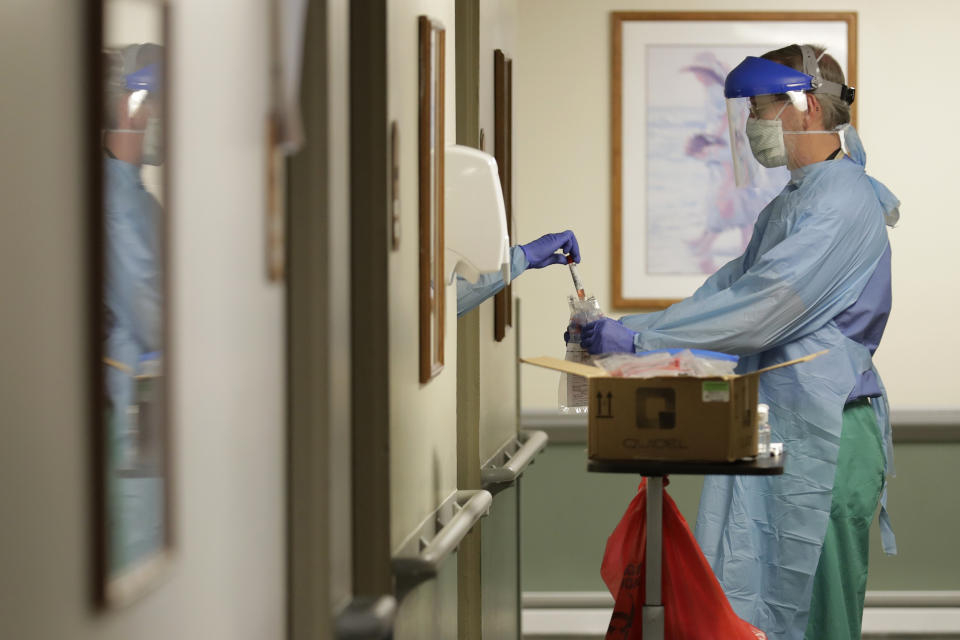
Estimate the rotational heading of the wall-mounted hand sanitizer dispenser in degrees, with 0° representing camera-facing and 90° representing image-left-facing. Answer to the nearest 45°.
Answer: approximately 270°

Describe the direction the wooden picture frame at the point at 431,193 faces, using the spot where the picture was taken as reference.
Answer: facing to the right of the viewer

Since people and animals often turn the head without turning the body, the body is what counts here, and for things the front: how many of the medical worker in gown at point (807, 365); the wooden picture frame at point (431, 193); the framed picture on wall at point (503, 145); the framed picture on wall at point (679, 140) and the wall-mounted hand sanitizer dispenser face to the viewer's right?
3

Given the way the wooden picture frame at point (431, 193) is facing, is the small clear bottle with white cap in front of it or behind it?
in front

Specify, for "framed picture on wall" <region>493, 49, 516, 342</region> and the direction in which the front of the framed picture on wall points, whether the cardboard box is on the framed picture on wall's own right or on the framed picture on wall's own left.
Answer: on the framed picture on wall's own right

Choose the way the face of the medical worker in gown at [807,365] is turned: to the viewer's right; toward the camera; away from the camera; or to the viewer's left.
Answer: to the viewer's left

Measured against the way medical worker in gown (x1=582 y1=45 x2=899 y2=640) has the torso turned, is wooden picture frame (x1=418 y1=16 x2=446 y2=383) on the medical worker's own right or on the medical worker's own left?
on the medical worker's own left

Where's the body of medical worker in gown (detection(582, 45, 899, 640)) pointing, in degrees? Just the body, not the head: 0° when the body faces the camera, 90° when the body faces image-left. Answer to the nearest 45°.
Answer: approximately 90°

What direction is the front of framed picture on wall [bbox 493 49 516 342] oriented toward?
to the viewer's right
